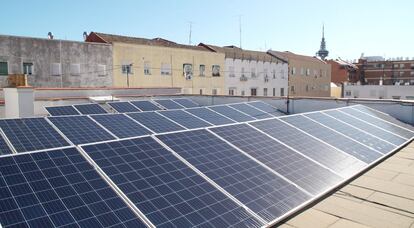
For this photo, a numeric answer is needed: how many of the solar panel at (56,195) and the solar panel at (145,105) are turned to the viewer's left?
0

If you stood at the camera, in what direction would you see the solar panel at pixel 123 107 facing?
facing the viewer and to the right of the viewer

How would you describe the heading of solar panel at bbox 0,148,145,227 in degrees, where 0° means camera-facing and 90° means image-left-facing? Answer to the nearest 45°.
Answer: approximately 315°

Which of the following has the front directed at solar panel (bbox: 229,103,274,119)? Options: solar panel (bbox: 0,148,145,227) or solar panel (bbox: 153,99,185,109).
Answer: solar panel (bbox: 153,99,185,109)
